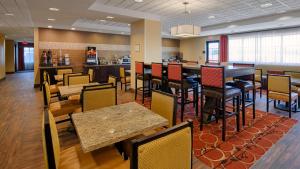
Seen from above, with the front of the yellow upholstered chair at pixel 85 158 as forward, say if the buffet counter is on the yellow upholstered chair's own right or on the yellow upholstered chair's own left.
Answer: on the yellow upholstered chair's own left

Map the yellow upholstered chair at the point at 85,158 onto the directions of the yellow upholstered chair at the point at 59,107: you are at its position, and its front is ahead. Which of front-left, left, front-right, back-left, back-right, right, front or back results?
right

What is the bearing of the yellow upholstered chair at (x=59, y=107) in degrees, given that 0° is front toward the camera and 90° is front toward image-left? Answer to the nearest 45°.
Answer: approximately 270°
